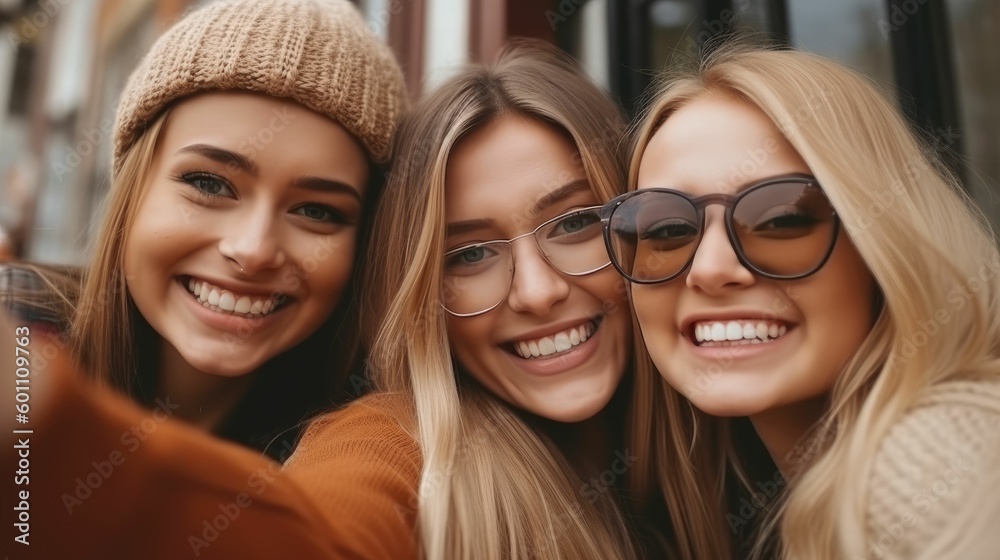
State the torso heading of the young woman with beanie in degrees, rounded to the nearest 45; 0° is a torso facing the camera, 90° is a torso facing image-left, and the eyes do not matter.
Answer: approximately 0°

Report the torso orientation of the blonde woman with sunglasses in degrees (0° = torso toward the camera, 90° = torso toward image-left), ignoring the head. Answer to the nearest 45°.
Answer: approximately 45°

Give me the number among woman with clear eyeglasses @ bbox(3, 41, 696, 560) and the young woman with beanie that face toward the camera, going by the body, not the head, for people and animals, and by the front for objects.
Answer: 2
